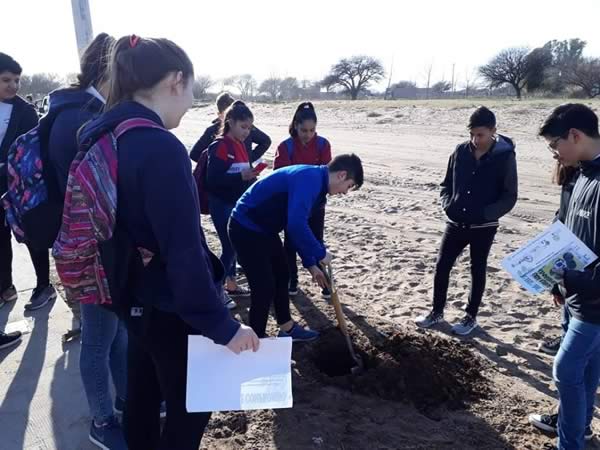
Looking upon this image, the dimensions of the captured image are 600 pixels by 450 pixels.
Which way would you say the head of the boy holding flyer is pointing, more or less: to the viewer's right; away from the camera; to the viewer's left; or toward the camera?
to the viewer's left

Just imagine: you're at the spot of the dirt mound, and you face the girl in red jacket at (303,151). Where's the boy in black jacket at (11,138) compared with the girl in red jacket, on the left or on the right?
left

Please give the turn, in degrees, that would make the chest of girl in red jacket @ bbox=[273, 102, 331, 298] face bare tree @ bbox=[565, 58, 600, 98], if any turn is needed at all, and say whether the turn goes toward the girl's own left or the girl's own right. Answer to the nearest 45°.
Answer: approximately 135° to the girl's own left

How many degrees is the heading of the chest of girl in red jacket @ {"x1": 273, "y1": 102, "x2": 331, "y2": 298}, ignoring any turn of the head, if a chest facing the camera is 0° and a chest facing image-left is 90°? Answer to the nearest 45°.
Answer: approximately 0°

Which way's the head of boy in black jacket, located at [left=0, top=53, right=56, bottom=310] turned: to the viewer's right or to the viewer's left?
to the viewer's right

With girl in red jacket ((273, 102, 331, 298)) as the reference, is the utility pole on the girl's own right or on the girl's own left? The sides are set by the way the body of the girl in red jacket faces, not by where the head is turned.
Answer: on the girl's own right

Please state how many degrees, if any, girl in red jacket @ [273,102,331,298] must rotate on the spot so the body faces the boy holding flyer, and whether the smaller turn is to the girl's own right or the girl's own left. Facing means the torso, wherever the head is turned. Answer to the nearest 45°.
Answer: approximately 45° to the girl's own left

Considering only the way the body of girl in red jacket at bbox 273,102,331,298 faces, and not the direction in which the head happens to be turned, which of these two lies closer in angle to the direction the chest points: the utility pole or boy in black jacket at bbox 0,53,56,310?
the boy in black jacket

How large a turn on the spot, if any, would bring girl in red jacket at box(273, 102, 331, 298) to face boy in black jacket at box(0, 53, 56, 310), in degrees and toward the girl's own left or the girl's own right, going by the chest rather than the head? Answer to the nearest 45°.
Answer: approximately 90° to the girl's own right
